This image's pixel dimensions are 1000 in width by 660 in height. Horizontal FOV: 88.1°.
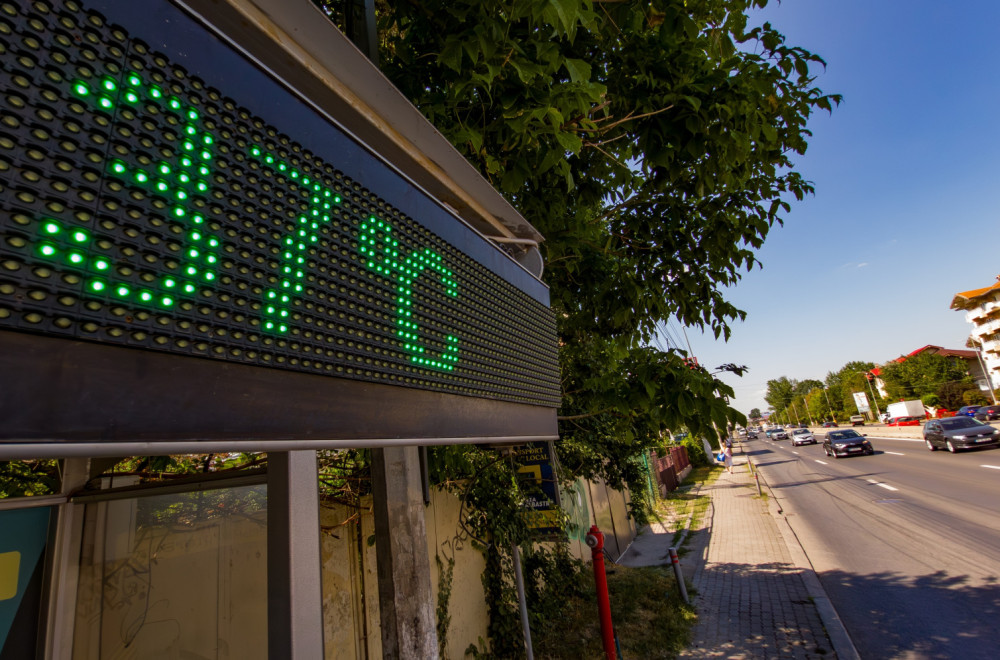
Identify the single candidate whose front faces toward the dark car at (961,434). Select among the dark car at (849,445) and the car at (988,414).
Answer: the dark car at (849,445)

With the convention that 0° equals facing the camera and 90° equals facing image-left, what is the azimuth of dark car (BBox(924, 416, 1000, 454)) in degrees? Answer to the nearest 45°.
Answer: approximately 315°

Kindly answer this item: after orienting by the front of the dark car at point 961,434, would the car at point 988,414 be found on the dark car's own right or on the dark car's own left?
on the dark car's own left

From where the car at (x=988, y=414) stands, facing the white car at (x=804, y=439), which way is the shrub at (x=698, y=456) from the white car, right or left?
left

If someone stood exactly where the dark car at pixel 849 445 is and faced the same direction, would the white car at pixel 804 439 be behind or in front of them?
behind

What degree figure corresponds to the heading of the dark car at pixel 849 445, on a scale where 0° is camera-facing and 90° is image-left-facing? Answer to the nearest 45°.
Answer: approximately 315°

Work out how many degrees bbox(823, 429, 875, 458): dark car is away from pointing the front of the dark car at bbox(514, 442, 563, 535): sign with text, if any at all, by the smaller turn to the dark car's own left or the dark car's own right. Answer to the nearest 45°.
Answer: approximately 45° to the dark car's own right

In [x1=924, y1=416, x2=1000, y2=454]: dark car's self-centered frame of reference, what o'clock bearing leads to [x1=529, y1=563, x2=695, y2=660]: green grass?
The green grass is roughly at 2 o'clock from the dark car.
